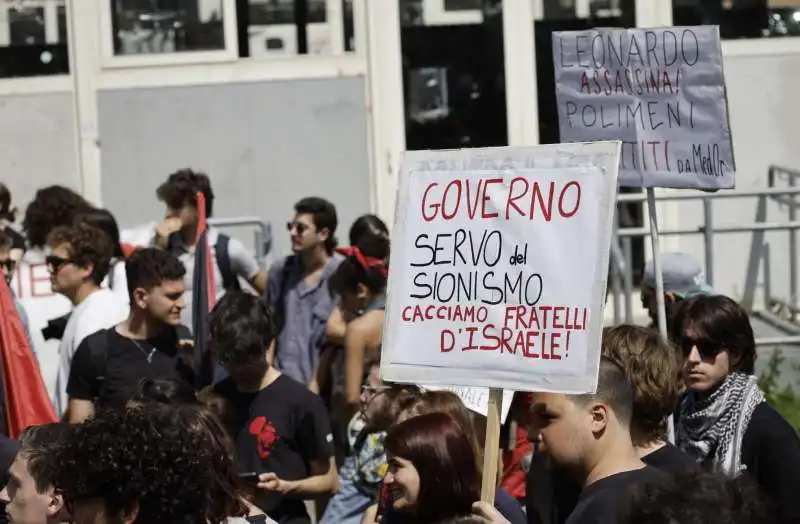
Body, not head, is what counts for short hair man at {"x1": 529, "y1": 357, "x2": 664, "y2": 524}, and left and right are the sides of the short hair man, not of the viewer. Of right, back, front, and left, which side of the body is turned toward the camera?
left

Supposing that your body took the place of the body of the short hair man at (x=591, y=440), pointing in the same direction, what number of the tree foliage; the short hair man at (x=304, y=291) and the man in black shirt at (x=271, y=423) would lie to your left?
0

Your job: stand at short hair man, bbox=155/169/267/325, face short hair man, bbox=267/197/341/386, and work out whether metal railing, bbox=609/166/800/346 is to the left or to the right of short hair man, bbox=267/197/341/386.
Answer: left

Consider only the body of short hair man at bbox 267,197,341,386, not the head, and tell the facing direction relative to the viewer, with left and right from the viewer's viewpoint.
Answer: facing the viewer and to the left of the viewer

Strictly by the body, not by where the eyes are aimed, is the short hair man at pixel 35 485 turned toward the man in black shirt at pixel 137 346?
no

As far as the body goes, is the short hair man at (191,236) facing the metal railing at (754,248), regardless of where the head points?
no

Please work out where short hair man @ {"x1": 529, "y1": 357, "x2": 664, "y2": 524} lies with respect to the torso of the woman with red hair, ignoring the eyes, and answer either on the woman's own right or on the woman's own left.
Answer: on the woman's own left

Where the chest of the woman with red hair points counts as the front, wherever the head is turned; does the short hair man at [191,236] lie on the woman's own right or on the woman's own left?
on the woman's own right

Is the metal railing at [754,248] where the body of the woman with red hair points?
no

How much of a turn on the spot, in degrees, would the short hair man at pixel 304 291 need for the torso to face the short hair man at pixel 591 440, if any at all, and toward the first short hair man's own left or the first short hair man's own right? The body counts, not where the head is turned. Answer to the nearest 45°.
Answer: approximately 45° to the first short hair man's own left
